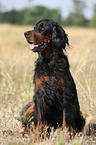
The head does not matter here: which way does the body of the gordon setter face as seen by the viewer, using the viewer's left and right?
facing the viewer and to the left of the viewer
